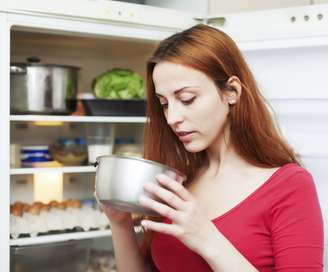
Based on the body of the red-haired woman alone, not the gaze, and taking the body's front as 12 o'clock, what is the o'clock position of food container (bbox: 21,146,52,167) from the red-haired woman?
The food container is roughly at 3 o'clock from the red-haired woman.

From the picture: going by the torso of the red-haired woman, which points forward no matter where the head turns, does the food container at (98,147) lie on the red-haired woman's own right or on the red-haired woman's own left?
on the red-haired woman's own right

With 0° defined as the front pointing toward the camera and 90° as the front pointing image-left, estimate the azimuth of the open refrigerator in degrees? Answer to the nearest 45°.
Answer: approximately 315°

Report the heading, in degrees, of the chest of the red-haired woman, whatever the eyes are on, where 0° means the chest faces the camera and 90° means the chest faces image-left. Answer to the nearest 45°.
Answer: approximately 45°

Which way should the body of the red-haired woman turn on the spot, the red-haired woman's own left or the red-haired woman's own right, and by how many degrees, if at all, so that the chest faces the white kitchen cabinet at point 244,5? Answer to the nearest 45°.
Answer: approximately 135° to the red-haired woman's own right
